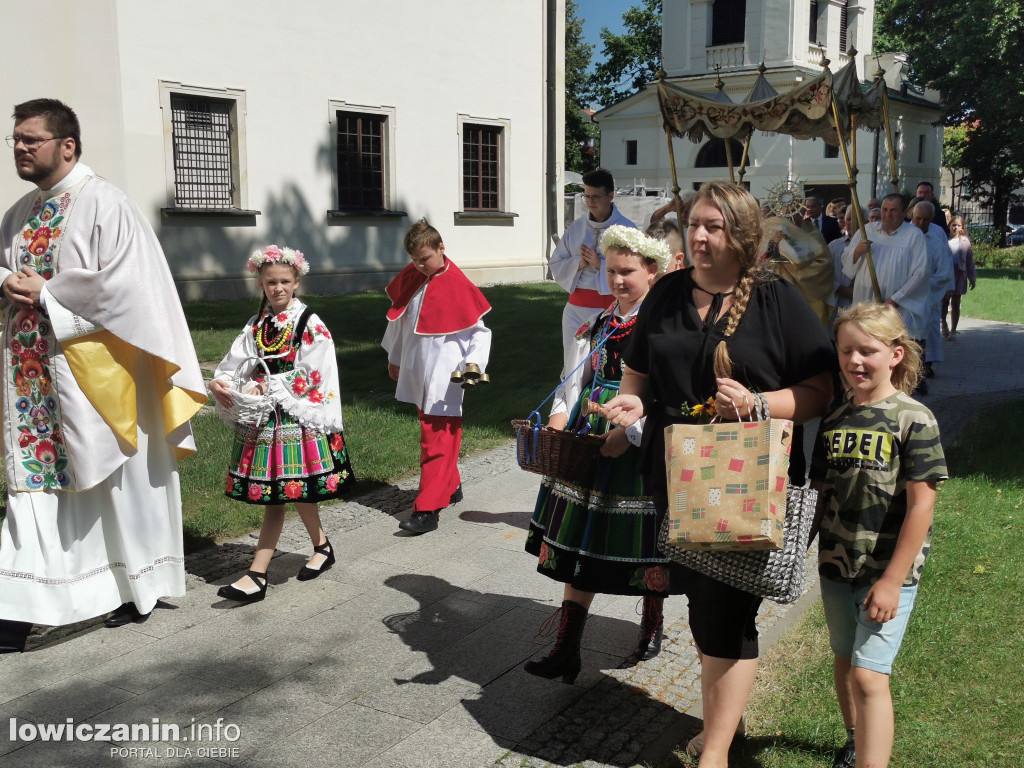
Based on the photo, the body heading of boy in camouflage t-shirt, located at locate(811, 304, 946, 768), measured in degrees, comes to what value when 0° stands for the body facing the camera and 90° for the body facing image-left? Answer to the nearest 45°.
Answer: approximately 45°

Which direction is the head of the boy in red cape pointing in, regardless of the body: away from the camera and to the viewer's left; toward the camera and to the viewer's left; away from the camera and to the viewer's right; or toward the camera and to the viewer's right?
toward the camera and to the viewer's left

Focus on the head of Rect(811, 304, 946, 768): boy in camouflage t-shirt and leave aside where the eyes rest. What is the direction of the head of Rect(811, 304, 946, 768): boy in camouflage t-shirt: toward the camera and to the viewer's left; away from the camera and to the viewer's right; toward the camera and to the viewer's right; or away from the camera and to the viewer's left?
toward the camera and to the viewer's left

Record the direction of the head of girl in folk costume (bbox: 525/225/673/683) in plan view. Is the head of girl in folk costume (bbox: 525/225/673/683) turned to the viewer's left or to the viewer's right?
to the viewer's left

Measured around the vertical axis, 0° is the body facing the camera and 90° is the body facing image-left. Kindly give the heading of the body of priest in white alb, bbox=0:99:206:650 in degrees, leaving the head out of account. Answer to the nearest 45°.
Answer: approximately 45°

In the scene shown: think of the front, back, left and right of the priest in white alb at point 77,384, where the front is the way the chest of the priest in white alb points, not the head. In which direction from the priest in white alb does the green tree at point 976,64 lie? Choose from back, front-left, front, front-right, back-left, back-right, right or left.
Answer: back

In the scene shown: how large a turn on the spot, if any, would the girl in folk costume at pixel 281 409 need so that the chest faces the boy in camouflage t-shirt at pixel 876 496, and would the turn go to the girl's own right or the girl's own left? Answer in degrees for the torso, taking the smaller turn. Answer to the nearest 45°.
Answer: approximately 90° to the girl's own left

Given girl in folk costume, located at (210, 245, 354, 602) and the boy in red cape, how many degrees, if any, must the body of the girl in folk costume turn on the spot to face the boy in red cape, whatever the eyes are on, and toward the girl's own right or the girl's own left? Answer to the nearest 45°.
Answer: approximately 180°

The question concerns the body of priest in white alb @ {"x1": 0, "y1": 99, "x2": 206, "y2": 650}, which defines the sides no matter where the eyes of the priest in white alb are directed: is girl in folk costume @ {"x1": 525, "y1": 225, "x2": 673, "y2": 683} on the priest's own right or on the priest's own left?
on the priest's own left

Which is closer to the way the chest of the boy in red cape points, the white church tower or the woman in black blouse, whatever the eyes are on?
the woman in black blouse

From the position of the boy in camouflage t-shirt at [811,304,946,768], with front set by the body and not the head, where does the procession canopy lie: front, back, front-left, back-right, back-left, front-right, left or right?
back-right

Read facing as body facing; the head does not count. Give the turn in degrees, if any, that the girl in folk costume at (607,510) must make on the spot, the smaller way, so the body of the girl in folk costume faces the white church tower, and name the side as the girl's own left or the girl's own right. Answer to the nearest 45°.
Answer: approximately 135° to the girl's own right
